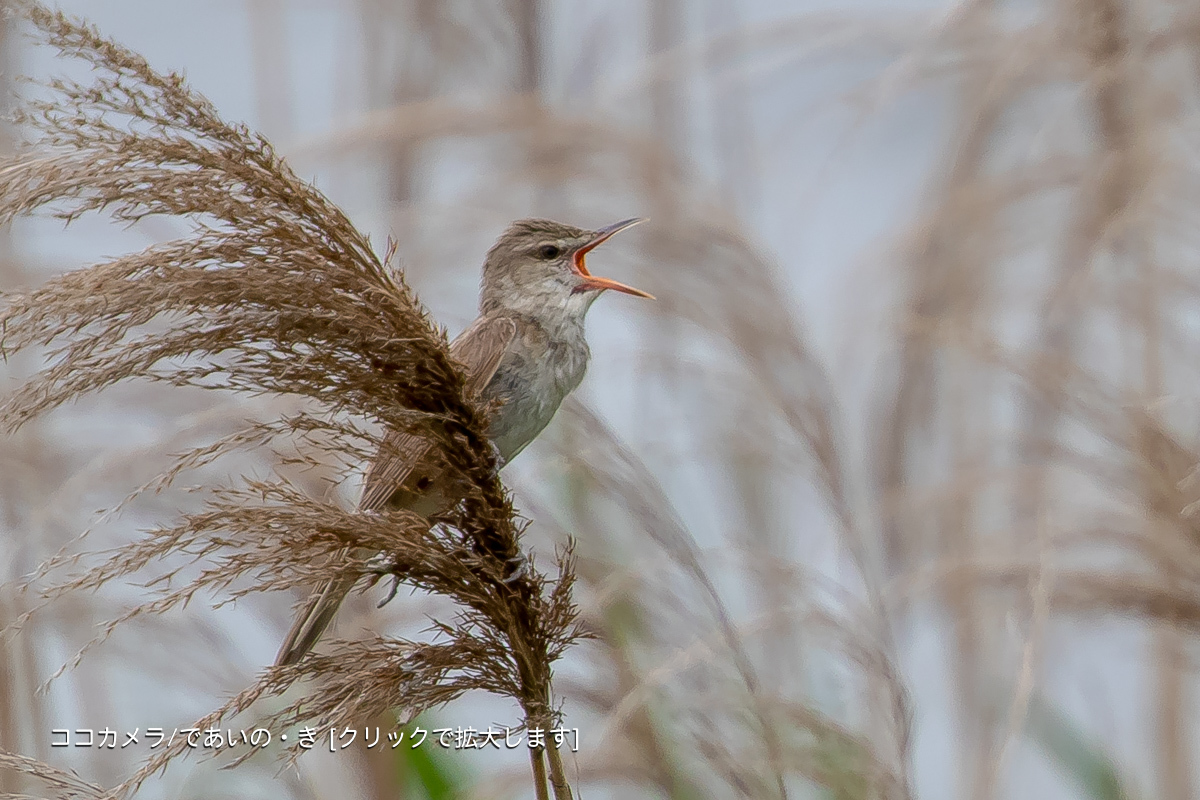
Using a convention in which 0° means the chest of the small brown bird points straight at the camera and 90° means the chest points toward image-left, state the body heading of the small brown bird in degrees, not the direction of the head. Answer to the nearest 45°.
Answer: approximately 270°
